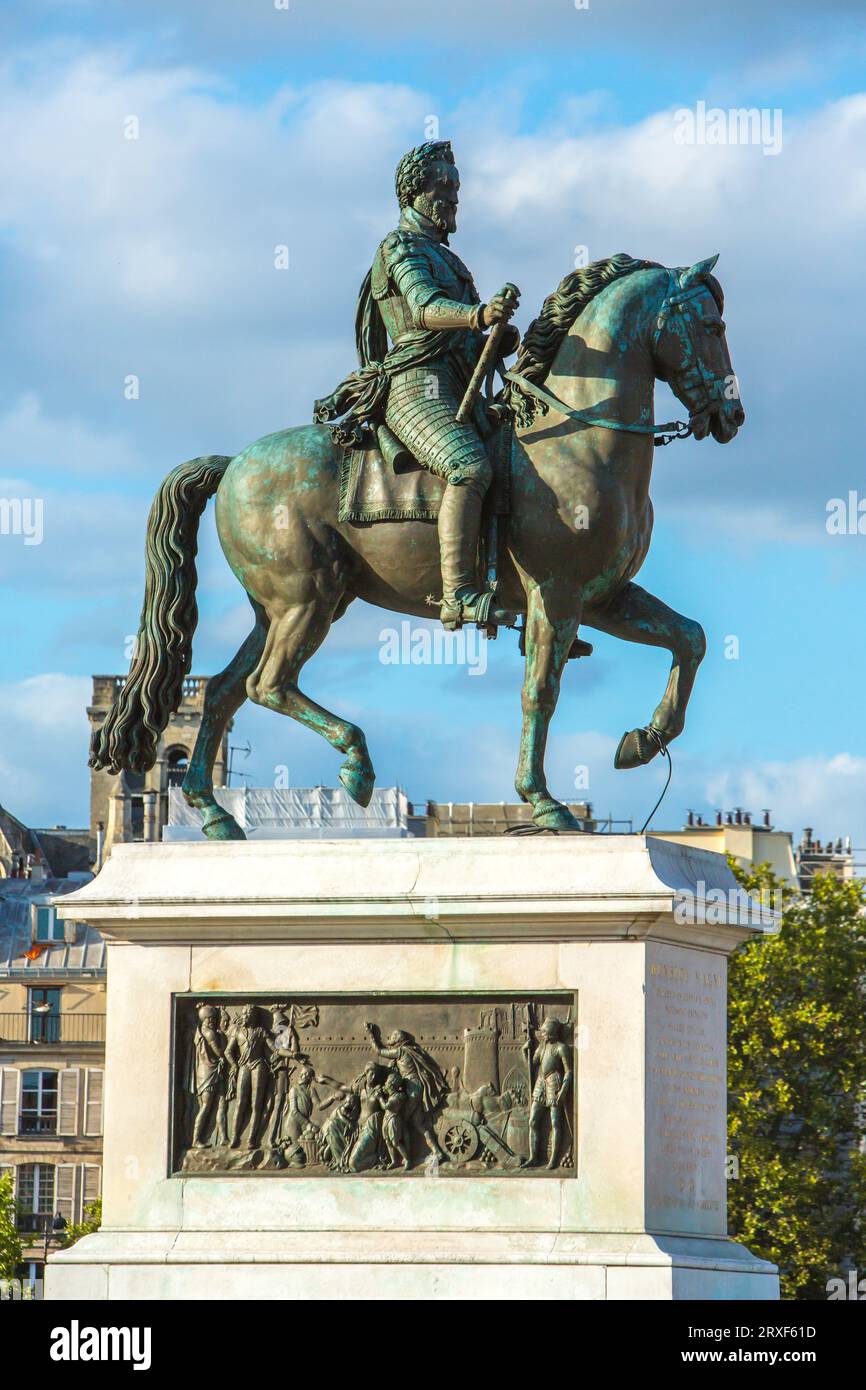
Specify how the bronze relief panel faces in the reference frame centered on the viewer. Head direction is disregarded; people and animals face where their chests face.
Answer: facing the viewer

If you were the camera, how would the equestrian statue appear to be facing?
facing to the right of the viewer

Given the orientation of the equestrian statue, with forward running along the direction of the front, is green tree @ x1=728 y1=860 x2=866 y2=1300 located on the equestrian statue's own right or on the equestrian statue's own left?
on the equestrian statue's own left

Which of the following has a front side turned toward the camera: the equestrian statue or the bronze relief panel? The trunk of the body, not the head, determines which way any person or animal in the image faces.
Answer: the bronze relief panel

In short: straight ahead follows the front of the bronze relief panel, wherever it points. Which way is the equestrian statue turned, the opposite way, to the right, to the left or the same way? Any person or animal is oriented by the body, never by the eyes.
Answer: to the left

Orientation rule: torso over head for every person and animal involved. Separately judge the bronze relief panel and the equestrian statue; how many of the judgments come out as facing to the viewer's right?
1
